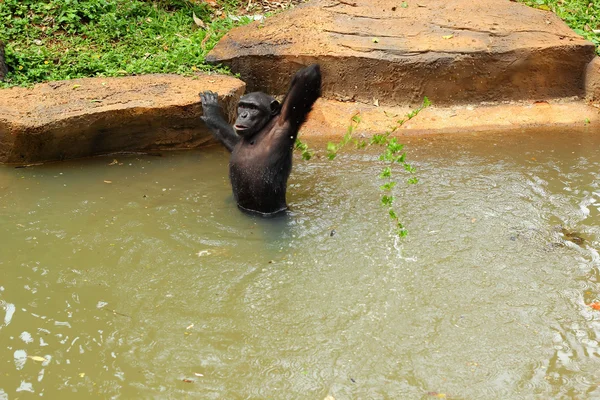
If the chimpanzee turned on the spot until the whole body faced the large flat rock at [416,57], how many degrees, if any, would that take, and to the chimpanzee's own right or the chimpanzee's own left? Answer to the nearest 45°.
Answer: approximately 180°

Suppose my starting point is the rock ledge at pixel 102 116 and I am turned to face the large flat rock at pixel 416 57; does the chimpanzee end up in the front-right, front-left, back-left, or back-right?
front-right

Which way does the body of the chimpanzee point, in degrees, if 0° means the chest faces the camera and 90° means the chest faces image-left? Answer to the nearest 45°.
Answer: approximately 45°

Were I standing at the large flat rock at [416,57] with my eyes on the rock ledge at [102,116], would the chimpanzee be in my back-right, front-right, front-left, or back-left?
front-left

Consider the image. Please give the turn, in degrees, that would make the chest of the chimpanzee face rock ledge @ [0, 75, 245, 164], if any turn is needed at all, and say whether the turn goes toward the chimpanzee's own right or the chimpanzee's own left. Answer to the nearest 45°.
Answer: approximately 90° to the chimpanzee's own right

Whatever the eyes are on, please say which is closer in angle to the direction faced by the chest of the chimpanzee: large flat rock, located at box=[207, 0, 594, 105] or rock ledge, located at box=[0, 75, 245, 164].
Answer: the rock ledge
